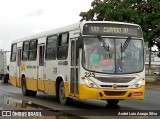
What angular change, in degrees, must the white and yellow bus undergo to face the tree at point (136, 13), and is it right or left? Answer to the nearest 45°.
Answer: approximately 135° to its left

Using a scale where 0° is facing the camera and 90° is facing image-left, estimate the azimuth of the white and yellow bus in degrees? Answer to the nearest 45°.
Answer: approximately 315°
